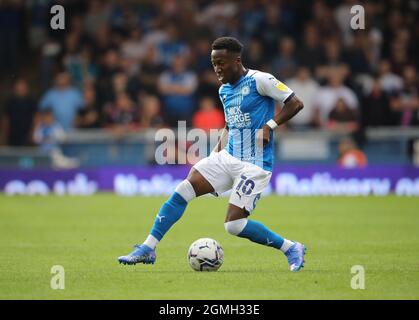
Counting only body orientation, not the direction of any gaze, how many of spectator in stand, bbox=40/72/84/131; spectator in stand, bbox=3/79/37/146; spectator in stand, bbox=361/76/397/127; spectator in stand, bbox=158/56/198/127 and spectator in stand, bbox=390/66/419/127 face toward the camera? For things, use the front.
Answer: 5

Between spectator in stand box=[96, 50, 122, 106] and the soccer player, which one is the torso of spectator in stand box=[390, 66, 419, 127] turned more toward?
the soccer player

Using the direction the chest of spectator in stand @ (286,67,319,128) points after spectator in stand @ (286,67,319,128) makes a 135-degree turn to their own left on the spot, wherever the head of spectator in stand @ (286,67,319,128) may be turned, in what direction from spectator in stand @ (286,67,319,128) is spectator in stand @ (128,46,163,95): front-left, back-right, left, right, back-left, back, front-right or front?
back-left

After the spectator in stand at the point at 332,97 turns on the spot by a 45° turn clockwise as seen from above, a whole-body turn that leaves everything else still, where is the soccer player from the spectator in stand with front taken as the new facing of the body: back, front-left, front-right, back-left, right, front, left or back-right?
front-left

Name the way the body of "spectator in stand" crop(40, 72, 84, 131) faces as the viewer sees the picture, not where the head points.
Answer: toward the camera

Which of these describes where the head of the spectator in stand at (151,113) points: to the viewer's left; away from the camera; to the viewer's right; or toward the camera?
toward the camera

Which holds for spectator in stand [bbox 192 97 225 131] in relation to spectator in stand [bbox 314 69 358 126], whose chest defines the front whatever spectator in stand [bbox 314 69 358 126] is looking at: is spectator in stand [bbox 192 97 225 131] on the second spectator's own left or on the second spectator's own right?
on the second spectator's own right

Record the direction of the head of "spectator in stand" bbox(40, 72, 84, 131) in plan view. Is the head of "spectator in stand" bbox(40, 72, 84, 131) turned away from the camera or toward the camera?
toward the camera

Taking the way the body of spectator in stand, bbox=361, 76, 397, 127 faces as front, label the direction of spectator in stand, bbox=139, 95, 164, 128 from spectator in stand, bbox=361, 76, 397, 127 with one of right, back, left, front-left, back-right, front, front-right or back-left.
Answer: right

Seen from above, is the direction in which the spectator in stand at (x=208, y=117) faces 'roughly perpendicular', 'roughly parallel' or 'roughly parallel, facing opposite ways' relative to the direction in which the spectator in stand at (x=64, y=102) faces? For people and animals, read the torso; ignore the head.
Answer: roughly parallel

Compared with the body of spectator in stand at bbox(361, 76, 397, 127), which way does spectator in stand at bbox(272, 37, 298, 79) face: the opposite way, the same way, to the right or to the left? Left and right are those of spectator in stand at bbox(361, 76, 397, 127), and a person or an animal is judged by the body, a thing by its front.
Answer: the same way

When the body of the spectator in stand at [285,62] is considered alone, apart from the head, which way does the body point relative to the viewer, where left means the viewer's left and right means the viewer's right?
facing the viewer

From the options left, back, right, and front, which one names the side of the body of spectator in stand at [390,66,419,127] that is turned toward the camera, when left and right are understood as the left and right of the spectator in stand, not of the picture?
front

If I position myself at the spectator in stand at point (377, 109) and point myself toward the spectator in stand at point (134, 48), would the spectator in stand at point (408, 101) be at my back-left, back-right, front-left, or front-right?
back-right

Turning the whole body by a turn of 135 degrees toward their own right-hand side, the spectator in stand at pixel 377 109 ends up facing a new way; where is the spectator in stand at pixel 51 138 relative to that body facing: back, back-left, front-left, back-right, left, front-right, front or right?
front-left

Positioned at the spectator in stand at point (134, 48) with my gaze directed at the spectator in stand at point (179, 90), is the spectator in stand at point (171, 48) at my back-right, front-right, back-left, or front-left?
front-left

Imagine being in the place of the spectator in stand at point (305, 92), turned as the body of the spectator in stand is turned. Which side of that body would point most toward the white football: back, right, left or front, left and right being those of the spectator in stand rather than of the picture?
front

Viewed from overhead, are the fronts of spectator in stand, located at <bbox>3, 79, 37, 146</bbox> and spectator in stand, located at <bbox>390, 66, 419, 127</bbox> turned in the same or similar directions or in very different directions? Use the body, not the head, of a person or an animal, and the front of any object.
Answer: same or similar directions

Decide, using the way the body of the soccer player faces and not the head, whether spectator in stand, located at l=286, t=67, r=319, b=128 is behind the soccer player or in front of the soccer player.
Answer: behind
